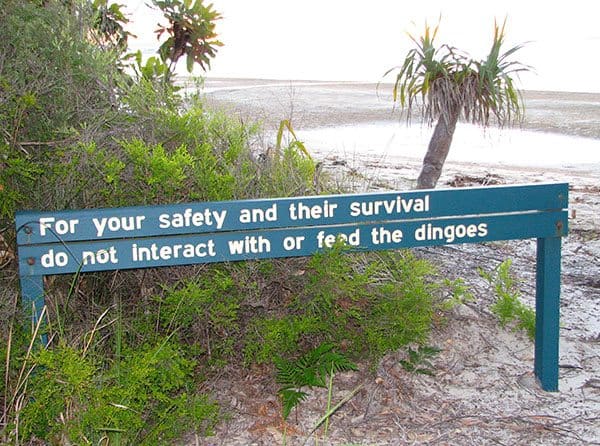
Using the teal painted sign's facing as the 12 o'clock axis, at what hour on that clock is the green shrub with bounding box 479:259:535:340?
The green shrub is roughly at 8 o'clock from the teal painted sign.

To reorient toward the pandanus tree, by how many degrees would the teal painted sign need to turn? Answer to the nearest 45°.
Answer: approximately 135° to its left

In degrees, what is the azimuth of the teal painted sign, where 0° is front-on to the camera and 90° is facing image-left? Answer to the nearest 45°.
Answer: approximately 0°

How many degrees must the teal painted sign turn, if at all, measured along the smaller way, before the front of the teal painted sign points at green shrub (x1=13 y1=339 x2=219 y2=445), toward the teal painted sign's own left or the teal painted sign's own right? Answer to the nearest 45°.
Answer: approximately 45° to the teal painted sign's own right
